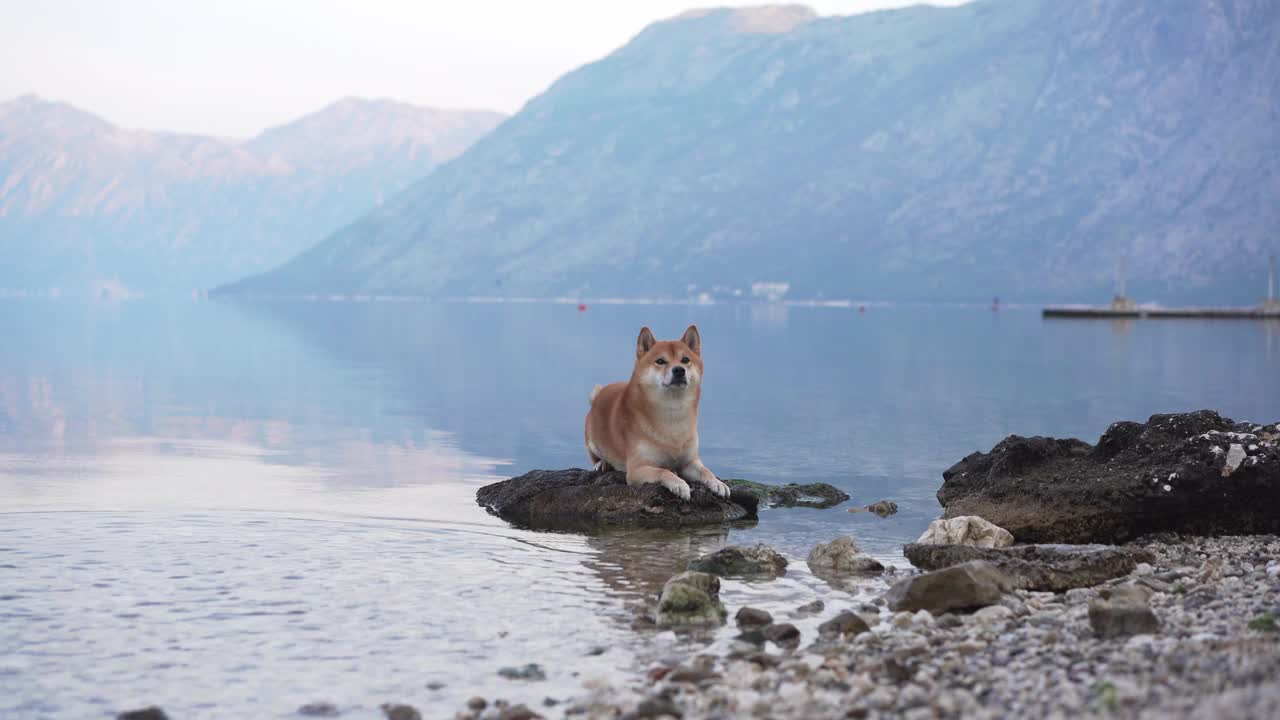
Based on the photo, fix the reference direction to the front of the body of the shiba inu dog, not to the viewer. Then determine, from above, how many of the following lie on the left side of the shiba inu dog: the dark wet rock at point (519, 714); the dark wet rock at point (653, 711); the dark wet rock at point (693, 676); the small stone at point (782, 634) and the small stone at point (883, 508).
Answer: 1

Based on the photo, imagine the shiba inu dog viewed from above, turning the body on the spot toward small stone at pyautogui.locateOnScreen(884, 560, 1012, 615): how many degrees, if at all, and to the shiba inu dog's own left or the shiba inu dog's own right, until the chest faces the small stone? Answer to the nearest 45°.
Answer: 0° — it already faces it

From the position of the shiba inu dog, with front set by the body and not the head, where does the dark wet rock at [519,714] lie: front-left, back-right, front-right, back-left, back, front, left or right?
front-right

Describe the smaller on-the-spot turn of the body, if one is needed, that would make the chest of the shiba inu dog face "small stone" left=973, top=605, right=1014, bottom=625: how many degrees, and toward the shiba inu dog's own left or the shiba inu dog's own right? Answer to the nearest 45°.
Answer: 0° — it already faces it

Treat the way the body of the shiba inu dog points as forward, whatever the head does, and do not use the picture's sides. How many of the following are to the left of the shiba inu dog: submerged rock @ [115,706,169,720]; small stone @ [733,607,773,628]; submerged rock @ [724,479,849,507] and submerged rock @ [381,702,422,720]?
1

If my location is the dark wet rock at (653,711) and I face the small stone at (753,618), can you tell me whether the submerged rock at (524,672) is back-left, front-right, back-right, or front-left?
front-left

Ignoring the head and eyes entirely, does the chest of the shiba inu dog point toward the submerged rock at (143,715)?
no

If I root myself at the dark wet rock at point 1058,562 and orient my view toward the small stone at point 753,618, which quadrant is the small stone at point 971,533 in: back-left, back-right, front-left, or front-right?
back-right

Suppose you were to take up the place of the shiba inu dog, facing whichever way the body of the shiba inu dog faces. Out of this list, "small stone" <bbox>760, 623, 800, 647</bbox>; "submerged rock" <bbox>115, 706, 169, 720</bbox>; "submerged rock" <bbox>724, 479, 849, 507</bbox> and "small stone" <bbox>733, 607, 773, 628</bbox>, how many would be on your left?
1

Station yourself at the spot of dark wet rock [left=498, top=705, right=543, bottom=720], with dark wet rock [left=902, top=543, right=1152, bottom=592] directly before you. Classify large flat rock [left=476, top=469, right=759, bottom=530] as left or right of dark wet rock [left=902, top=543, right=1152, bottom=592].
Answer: left

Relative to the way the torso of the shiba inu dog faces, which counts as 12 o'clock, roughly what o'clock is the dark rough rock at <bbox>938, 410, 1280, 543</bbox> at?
The dark rough rock is roughly at 11 o'clock from the shiba inu dog.

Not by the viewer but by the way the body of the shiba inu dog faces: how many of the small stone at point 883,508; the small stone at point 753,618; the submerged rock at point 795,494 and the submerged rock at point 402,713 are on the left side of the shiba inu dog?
2

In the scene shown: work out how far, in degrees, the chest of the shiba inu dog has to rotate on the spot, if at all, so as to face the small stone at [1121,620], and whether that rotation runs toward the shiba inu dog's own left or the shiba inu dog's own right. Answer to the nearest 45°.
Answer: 0° — it already faces it

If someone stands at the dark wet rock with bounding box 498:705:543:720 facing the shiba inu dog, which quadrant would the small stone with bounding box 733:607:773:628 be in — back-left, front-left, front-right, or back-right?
front-right

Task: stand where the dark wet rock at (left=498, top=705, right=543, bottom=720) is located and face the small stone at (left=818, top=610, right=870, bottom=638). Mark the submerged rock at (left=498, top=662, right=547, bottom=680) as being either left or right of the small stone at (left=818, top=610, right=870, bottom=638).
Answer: left

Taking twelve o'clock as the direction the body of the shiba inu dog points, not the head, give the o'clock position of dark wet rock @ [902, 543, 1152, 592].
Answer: The dark wet rock is roughly at 12 o'clock from the shiba inu dog.

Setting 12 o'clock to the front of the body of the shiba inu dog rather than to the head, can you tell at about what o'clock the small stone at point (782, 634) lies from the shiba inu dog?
The small stone is roughly at 1 o'clock from the shiba inu dog.

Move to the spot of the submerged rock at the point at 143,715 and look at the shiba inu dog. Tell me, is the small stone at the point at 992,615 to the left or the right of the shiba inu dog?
right

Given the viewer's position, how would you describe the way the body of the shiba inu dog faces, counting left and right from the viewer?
facing the viewer and to the right of the viewer

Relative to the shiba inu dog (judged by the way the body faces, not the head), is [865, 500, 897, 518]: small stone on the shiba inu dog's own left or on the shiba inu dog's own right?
on the shiba inu dog's own left

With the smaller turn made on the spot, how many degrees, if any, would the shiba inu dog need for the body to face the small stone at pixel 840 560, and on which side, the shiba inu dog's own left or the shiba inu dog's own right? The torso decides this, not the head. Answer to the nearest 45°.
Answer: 0° — it already faces it
